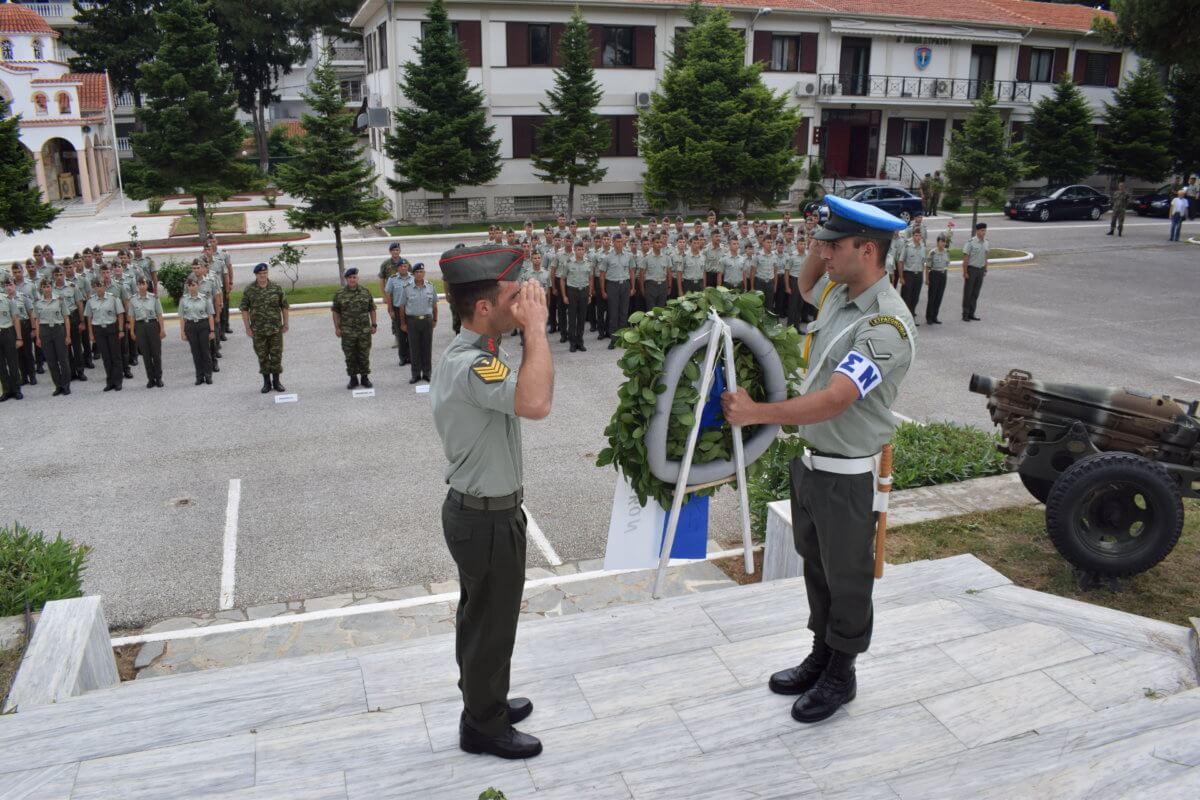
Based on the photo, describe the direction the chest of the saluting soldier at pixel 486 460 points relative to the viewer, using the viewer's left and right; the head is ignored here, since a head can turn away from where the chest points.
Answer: facing to the right of the viewer

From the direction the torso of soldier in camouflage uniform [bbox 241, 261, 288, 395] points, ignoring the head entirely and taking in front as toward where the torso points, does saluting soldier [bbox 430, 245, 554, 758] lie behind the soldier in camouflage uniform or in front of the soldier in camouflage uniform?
in front

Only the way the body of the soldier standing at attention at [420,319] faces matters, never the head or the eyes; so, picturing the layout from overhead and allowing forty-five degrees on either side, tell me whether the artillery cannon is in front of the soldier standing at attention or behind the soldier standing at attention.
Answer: in front

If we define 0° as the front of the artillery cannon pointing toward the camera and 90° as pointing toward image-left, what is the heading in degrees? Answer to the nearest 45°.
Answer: approximately 90°

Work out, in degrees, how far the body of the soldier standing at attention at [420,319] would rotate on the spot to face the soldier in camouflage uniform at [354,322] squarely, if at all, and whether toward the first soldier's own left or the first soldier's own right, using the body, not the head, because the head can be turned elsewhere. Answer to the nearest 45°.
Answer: approximately 90° to the first soldier's own right

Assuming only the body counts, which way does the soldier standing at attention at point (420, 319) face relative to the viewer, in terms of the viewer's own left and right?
facing the viewer

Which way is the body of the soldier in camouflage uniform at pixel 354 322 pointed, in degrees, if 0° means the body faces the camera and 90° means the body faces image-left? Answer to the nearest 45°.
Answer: approximately 0°

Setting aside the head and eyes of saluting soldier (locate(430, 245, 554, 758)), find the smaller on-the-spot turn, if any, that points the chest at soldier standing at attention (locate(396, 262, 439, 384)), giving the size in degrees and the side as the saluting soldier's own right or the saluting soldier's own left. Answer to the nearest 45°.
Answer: approximately 90° to the saluting soldier's own left

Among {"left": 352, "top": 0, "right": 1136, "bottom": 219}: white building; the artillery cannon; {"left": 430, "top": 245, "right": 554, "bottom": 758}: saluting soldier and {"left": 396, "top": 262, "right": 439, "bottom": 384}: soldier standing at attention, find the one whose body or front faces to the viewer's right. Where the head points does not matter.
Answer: the saluting soldier

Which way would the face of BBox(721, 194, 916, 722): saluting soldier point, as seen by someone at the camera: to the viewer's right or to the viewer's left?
to the viewer's left

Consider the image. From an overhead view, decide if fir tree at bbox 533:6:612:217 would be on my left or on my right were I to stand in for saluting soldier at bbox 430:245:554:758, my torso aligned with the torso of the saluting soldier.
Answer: on my left

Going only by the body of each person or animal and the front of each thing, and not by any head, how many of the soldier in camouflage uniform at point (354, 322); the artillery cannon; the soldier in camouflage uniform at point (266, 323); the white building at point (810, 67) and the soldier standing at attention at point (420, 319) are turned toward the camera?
4
